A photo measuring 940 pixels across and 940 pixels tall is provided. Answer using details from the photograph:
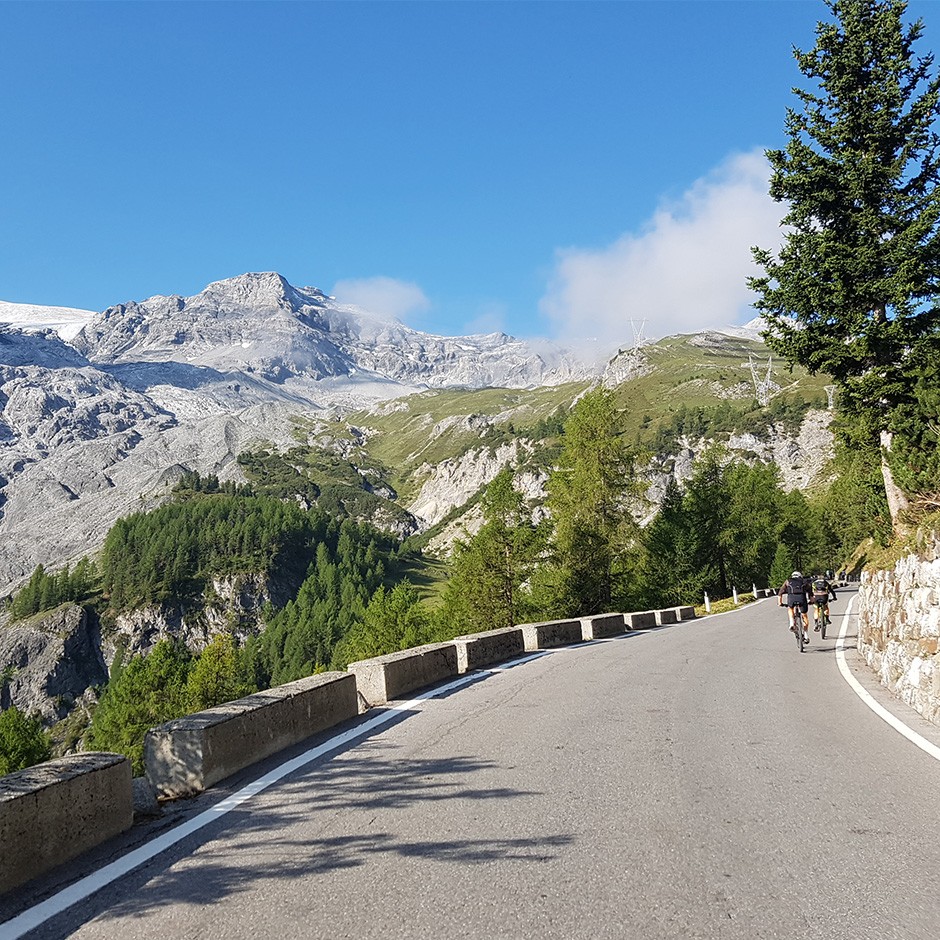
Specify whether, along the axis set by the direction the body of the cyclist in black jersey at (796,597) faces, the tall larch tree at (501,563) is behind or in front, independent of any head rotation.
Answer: in front

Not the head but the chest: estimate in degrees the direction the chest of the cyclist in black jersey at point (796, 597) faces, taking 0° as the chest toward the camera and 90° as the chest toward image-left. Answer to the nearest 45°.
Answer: approximately 180°

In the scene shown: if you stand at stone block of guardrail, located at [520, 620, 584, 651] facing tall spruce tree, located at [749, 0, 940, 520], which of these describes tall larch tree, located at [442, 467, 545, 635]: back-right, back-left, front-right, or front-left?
back-left

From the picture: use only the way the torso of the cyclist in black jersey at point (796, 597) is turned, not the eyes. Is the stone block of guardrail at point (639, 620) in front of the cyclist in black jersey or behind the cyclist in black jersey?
in front

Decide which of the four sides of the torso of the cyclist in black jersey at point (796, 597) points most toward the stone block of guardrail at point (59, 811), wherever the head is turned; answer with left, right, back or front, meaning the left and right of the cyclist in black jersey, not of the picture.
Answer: back

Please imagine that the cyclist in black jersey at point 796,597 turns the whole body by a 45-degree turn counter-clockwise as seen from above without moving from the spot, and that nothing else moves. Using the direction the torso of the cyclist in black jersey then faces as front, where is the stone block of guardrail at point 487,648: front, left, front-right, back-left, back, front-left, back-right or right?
left

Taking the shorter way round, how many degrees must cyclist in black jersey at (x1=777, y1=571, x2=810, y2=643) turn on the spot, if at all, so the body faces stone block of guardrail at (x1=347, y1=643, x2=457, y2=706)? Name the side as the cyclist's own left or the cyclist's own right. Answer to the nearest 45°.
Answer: approximately 135° to the cyclist's own left

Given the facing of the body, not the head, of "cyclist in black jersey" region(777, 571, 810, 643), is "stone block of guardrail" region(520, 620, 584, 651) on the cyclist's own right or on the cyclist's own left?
on the cyclist's own left
